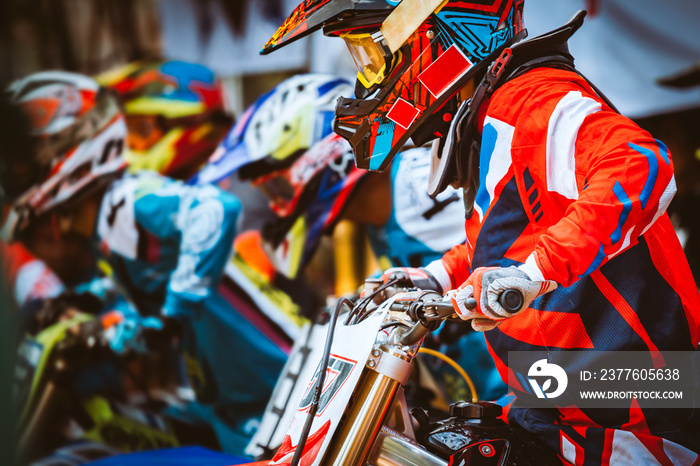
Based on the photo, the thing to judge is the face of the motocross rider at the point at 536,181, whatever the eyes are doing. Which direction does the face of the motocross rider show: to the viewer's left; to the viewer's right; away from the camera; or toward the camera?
to the viewer's left

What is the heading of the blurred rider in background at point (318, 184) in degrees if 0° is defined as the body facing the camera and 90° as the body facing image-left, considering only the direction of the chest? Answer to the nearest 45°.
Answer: approximately 90°

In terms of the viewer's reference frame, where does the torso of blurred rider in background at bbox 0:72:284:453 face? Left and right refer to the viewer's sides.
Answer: facing to the left of the viewer

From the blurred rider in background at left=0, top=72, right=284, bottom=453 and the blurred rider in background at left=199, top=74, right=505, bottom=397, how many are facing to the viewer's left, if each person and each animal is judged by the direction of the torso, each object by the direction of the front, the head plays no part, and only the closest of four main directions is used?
2

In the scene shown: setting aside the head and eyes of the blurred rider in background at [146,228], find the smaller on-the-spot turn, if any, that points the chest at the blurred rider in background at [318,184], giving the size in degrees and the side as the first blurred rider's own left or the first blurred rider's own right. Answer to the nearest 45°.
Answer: approximately 135° to the first blurred rider's own left
